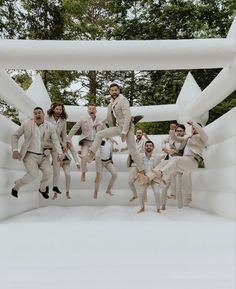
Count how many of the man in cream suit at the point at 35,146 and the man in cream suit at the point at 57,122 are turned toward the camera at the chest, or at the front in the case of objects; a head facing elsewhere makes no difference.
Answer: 2

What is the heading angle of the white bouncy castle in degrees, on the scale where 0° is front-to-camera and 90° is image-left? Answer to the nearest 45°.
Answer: approximately 0°

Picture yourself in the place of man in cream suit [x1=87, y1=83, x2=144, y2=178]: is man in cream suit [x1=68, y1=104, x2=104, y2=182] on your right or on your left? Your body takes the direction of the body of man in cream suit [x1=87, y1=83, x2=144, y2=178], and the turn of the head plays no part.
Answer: on your right

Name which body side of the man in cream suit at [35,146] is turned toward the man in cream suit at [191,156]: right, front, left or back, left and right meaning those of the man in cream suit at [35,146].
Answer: left

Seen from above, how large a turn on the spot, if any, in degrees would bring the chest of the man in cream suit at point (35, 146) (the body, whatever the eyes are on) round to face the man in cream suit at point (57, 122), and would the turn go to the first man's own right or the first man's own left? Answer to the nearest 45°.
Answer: approximately 135° to the first man's own left

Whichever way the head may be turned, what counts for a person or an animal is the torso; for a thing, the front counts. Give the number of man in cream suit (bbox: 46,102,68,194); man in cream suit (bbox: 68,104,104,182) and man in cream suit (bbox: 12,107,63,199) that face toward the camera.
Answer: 3
